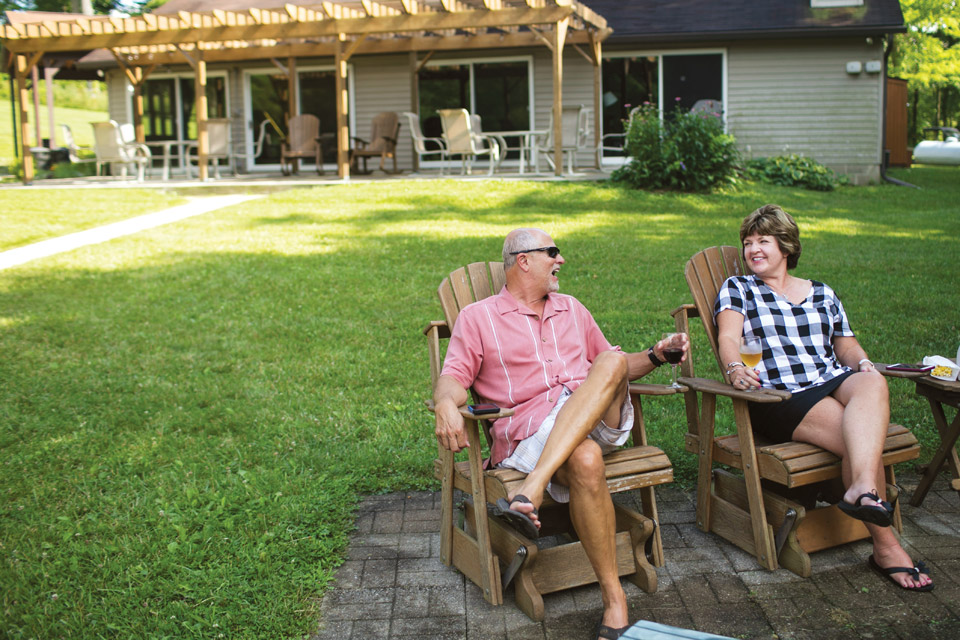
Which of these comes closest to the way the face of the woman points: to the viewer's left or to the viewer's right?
to the viewer's left

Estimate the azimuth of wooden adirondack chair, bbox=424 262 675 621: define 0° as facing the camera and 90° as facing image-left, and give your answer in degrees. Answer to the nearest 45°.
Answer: approximately 315°

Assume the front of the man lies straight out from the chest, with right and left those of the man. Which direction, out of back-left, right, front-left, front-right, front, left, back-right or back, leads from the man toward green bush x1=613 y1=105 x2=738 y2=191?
back-left

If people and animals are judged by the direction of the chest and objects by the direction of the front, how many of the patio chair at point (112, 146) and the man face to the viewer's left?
0

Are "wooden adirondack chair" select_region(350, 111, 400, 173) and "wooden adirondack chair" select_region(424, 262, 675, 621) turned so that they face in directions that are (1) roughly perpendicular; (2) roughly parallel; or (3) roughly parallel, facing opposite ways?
roughly perpendicular

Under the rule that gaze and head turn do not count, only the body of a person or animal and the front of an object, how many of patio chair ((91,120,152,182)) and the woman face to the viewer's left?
0
